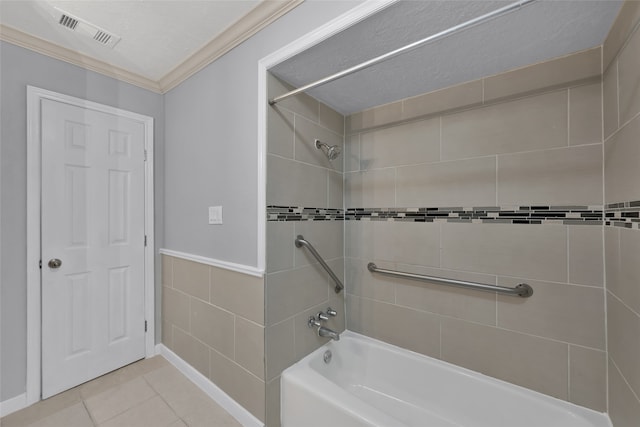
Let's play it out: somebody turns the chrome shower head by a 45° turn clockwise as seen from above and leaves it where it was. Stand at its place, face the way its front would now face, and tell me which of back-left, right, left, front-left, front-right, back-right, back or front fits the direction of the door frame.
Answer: right

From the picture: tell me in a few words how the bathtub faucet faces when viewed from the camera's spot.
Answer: facing the viewer and to the right of the viewer

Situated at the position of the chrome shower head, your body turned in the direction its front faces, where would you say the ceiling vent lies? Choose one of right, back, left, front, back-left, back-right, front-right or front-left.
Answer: back-right

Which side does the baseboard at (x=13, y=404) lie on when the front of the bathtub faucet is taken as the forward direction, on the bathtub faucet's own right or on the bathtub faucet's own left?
on the bathtub faucet's own right

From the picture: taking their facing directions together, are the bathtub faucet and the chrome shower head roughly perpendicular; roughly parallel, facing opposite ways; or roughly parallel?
roughly parallel

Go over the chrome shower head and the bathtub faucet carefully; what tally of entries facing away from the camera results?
0

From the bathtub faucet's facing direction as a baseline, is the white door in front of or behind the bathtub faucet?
behind
